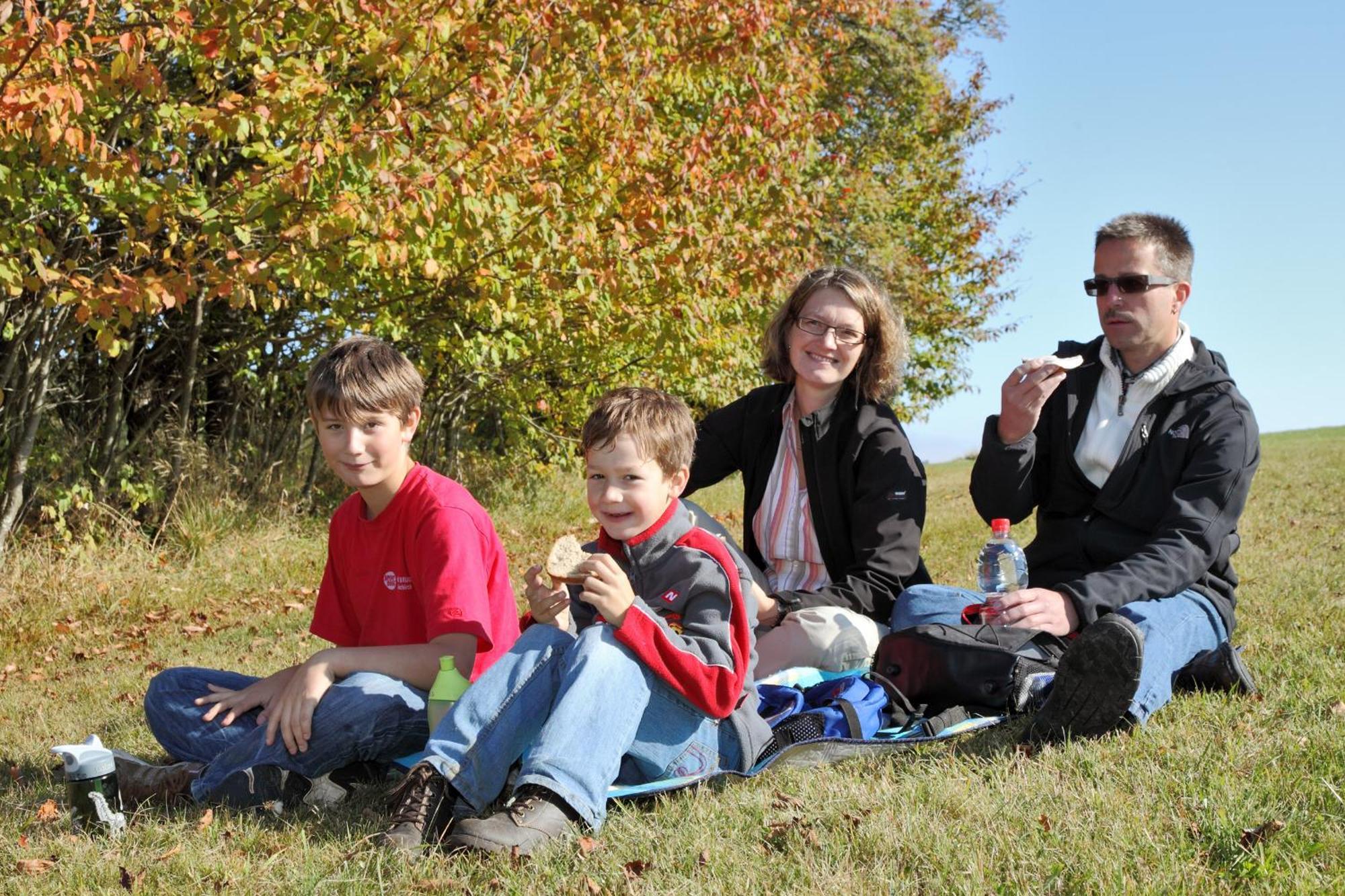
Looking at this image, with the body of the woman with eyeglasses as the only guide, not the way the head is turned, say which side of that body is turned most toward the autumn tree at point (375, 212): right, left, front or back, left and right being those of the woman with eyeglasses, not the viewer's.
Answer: right

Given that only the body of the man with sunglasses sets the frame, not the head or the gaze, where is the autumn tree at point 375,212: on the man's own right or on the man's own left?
on the man's own right

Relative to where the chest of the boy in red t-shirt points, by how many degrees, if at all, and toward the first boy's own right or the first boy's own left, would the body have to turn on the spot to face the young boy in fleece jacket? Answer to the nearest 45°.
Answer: approximately 90° to the first boy's own left

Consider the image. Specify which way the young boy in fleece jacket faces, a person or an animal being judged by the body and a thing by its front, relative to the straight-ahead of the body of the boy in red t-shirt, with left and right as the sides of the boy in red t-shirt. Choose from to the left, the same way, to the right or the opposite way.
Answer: the same way

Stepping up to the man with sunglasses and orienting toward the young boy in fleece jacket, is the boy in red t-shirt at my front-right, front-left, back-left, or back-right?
front-right

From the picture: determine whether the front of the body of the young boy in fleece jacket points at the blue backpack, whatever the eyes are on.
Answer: no

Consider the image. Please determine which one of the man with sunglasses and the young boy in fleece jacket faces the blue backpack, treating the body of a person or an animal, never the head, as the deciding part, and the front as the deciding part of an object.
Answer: the man with sunglasses

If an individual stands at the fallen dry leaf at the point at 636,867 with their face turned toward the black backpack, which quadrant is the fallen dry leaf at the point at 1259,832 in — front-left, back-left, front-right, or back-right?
front-right

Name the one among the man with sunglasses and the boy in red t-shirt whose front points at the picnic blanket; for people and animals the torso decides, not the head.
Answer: the man with sunglasses

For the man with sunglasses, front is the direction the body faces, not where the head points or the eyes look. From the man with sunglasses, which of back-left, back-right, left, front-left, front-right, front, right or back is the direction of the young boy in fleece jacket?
front

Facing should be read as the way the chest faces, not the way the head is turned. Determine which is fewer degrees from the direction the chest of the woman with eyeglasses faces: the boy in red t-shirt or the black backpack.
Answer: the boy in red t-shirt

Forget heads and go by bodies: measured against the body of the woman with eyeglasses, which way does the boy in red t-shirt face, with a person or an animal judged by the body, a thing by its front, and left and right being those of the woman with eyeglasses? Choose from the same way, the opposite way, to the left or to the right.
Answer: the same way

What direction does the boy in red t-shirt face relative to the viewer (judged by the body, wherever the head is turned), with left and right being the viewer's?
facing the viewer and to the left of the viewer

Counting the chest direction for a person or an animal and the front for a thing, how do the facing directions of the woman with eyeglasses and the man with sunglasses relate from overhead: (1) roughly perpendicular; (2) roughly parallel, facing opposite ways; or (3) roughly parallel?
roughly parallel

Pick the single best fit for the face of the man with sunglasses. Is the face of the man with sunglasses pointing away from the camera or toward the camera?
toward the camera

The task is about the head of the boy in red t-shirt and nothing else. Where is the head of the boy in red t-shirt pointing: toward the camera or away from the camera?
toward the camera

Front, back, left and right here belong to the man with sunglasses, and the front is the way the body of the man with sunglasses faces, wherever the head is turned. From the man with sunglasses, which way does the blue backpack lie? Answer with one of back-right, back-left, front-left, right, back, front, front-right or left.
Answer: front
